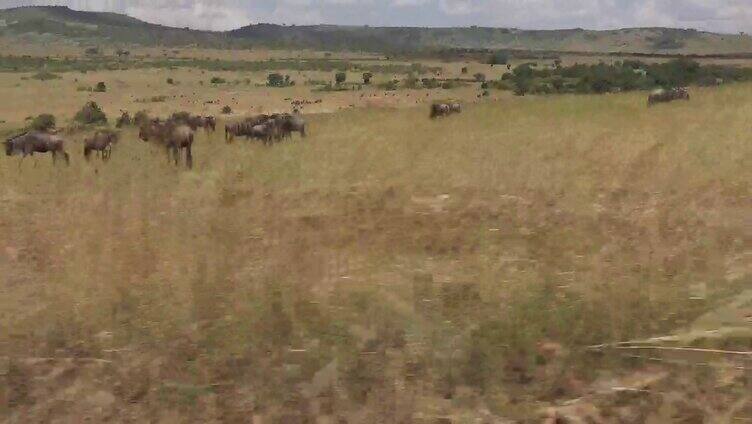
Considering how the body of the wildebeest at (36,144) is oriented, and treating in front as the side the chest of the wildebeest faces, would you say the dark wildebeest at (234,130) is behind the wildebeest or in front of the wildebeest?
behind

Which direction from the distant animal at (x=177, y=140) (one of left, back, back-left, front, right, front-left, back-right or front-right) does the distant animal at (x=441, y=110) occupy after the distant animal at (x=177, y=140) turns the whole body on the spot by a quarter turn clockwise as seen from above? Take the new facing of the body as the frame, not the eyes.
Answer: front-right

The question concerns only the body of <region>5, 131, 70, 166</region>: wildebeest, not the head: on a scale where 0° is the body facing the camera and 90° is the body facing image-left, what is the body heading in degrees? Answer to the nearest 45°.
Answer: approximately 90°

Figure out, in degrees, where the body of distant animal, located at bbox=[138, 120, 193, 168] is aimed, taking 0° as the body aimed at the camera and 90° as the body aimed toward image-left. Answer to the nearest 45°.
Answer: approximately 90°

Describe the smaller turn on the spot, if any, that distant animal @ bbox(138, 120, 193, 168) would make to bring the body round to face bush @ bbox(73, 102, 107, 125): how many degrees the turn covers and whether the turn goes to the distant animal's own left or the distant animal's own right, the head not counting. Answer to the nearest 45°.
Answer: approximately 90° to the distant animal's own right

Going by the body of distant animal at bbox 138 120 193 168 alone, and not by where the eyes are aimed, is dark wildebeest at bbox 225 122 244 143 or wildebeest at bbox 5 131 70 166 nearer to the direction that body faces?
the wildebeest
